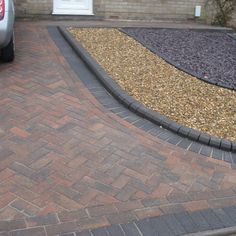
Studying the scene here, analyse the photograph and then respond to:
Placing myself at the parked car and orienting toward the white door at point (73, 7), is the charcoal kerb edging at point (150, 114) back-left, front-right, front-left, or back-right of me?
back-right

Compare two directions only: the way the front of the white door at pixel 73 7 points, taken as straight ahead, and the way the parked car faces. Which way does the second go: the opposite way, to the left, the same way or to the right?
the opposite way

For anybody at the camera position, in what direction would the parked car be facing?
facing away from the viewer

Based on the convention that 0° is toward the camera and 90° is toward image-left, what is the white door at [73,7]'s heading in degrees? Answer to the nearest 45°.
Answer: approximately 0°

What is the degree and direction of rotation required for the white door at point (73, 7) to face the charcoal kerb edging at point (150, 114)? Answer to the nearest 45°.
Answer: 0° — it already faces it

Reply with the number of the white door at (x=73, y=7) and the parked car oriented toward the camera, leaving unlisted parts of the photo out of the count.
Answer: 1

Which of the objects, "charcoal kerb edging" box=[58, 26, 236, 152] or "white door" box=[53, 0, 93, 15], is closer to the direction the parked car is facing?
the white door
